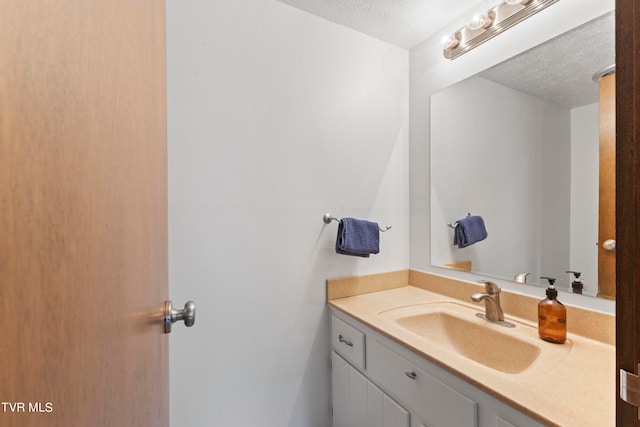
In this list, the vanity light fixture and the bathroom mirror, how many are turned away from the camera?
0

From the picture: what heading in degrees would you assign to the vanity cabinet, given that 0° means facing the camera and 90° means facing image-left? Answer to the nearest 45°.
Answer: approximately 45°

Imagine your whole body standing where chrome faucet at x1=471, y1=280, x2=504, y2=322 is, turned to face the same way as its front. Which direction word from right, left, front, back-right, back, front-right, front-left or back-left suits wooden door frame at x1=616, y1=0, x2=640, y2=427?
front-left

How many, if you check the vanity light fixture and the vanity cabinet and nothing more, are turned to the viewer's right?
0

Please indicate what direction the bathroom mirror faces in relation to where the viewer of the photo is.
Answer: facing the viewer and to the left of the viewer

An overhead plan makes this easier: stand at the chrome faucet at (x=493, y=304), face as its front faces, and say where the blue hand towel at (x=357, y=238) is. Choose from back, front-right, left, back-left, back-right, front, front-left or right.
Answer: front-right

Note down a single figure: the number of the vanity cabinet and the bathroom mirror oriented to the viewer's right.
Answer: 0

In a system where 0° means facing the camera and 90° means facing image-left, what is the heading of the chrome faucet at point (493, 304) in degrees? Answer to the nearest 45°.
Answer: approximately 45°
